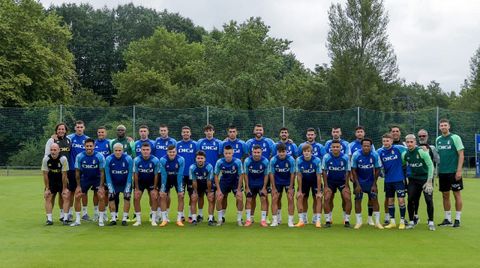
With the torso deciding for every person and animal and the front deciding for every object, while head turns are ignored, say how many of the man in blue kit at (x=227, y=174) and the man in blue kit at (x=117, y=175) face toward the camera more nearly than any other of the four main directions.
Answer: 2

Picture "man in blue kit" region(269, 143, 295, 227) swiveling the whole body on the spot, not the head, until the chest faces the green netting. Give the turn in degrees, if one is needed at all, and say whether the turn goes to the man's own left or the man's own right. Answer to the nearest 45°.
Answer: approximately 180°

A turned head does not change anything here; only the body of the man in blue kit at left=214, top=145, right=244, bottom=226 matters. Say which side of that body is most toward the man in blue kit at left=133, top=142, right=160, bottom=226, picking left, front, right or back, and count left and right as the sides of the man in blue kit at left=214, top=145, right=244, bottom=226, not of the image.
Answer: right

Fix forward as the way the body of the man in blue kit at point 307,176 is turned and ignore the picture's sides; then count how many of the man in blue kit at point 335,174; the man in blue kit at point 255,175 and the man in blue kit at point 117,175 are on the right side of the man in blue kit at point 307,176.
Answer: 2

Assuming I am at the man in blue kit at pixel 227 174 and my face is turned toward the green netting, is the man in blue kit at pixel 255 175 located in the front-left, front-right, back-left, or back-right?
back-right

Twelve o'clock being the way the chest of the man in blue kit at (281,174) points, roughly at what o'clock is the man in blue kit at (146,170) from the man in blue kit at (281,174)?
the man in blue kit at (146,170) is roughly at 3 o'clock from the man in blue kit at (281,174).

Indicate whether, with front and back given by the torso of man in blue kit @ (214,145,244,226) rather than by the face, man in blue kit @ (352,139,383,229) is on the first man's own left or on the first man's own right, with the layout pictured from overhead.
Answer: on the first man's own left

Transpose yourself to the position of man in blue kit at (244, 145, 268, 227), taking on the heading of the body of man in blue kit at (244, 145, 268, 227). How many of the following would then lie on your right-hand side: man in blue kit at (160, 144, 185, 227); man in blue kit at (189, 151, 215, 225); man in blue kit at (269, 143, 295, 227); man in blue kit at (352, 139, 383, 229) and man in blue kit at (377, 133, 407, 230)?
2
